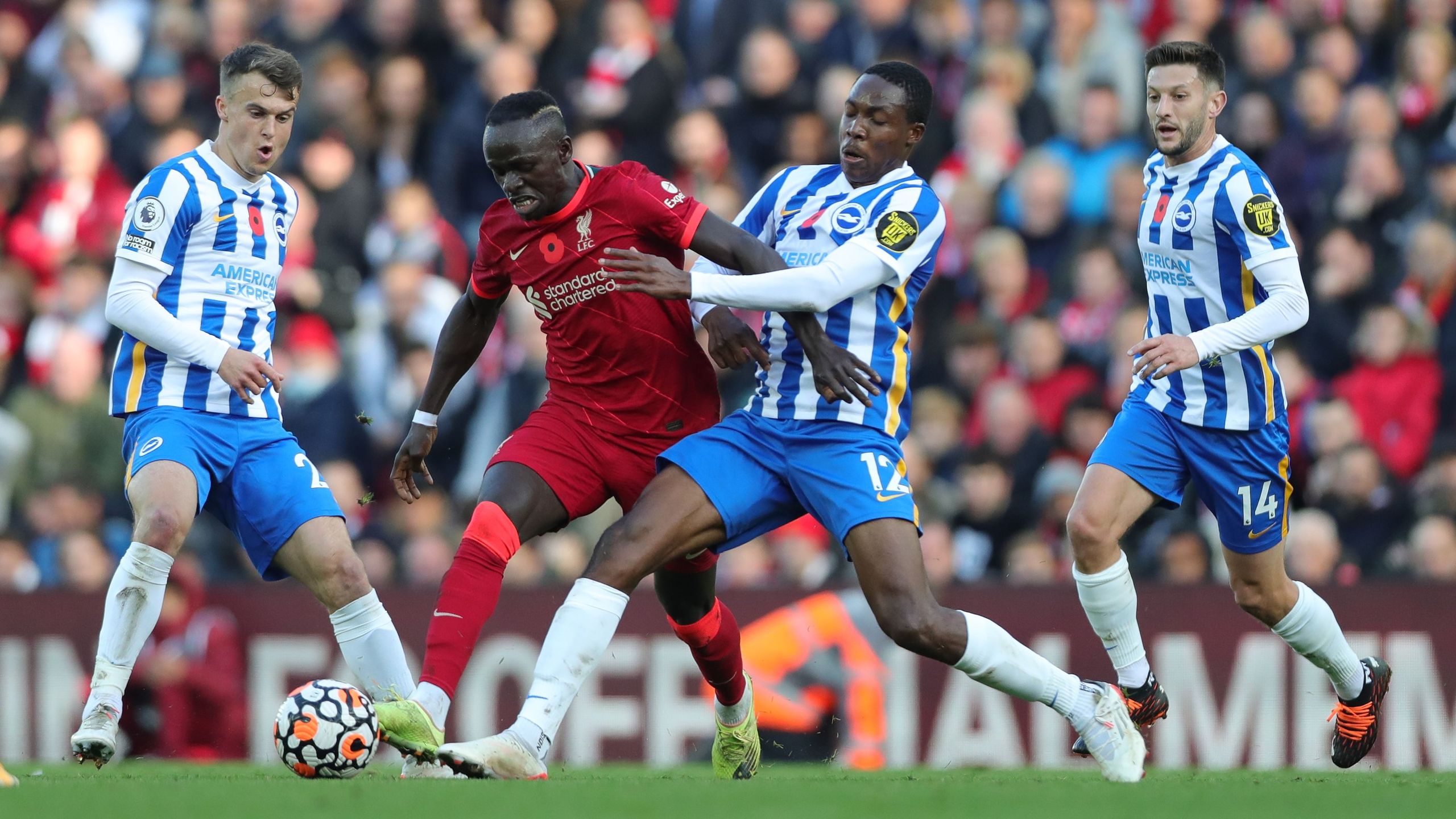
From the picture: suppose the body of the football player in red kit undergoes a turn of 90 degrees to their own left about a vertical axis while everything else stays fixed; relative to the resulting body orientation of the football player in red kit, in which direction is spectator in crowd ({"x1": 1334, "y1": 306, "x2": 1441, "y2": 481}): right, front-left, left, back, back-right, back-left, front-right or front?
left

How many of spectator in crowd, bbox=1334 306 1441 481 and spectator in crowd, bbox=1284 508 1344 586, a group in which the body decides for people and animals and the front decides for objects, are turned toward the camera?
2

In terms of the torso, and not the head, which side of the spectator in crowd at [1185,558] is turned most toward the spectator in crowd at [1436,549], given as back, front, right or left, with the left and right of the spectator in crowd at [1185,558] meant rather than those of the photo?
left

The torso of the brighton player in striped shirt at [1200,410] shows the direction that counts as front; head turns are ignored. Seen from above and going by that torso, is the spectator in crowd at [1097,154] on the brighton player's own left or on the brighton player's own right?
on the brighton player's own right

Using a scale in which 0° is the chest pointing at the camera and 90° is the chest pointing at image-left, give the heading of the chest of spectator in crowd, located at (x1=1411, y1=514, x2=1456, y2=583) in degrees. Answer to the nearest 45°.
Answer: approximately 0°

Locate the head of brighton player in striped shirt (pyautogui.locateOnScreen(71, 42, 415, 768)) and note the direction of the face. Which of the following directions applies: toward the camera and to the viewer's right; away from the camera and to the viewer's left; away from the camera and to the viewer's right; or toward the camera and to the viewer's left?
toward the camera and to the viewer's right

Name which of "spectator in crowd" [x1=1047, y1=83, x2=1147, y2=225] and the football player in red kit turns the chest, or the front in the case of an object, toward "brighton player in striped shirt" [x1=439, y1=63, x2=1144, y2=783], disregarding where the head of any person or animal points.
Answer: the spectator in crowd

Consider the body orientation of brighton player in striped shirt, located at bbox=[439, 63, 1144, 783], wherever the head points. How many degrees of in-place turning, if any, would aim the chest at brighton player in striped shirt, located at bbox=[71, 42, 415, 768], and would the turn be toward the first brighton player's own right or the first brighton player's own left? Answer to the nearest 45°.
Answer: approximately 45° to the first brighton player's own right
